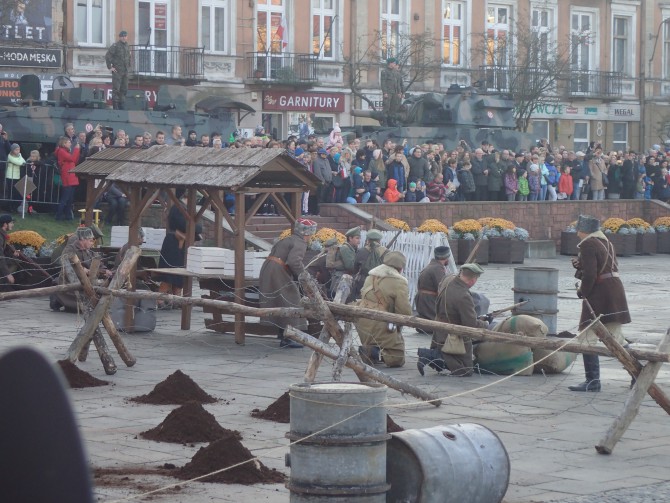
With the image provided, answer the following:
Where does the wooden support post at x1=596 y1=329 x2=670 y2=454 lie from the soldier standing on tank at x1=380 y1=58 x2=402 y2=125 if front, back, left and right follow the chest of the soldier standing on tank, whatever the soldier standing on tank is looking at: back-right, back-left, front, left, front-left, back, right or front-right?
front

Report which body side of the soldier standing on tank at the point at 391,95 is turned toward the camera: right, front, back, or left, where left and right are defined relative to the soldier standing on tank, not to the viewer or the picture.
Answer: front

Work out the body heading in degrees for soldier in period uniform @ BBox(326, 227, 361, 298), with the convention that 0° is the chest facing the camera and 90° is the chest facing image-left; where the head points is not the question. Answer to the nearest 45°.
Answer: approximately 270°

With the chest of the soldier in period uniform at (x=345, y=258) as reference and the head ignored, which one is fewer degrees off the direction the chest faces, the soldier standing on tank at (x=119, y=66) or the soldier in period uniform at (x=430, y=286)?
the soldier in period uniform

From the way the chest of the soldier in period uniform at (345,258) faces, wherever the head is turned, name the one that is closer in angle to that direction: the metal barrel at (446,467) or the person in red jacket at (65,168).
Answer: the metal barrel

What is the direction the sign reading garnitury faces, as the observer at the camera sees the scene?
facing the viewer

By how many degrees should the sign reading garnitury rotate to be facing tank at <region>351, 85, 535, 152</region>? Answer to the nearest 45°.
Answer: approximately 45° to its left

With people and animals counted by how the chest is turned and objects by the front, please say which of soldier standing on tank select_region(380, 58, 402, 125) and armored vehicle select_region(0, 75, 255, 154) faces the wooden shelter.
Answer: the soldier standing on tank

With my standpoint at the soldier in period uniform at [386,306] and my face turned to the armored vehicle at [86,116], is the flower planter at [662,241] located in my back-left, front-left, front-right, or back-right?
front-right

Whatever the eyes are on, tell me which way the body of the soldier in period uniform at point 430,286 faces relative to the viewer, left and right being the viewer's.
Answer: facing away from the viewer and to the right of the viewer

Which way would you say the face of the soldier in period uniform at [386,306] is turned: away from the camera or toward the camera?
away from the camera
